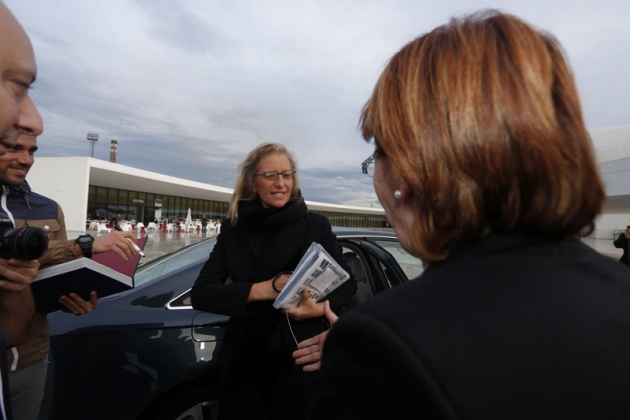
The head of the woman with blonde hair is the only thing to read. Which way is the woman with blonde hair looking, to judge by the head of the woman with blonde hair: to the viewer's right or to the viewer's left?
to the viewer's right

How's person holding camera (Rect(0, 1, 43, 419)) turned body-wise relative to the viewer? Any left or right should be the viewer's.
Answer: facing to the right of the viewer

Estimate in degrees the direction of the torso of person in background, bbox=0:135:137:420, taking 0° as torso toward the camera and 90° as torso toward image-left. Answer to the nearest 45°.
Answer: approximately 315°

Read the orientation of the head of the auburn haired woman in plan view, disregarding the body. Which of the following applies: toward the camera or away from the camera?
away from the camera

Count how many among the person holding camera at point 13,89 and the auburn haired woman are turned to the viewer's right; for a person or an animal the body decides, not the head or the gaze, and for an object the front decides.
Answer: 1

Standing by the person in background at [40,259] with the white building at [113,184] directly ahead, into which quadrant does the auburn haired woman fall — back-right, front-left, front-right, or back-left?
back-right

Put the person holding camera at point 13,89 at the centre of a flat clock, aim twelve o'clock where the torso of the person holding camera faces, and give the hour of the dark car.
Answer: The dark car is roughly at 10 o'clock from the person holding camera.

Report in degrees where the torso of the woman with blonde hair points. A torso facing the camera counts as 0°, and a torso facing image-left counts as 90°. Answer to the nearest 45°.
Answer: approximately 315°

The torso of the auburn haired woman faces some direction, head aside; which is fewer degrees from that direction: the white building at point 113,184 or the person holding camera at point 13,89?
the white building

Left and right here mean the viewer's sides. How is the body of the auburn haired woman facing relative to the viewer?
facing away from the viewer and to the left of the viewer

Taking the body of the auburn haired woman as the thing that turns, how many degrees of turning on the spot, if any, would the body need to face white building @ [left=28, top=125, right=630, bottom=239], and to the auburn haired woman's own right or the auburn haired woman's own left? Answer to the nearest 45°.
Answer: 0° — they already face it

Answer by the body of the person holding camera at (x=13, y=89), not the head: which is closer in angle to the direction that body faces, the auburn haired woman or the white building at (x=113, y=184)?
the auburn haired woman

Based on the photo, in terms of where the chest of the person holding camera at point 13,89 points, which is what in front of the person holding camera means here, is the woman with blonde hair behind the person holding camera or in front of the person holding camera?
in front
